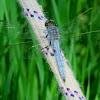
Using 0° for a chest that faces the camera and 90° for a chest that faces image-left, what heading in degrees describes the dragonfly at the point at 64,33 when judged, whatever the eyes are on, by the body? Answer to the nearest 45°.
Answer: approximately 180°
